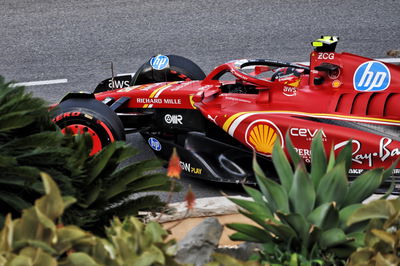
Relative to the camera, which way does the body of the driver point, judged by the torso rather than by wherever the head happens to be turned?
to the viewer's left

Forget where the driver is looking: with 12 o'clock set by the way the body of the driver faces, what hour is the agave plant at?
The agave plant is roughly at 9 o'clock from the driver.
